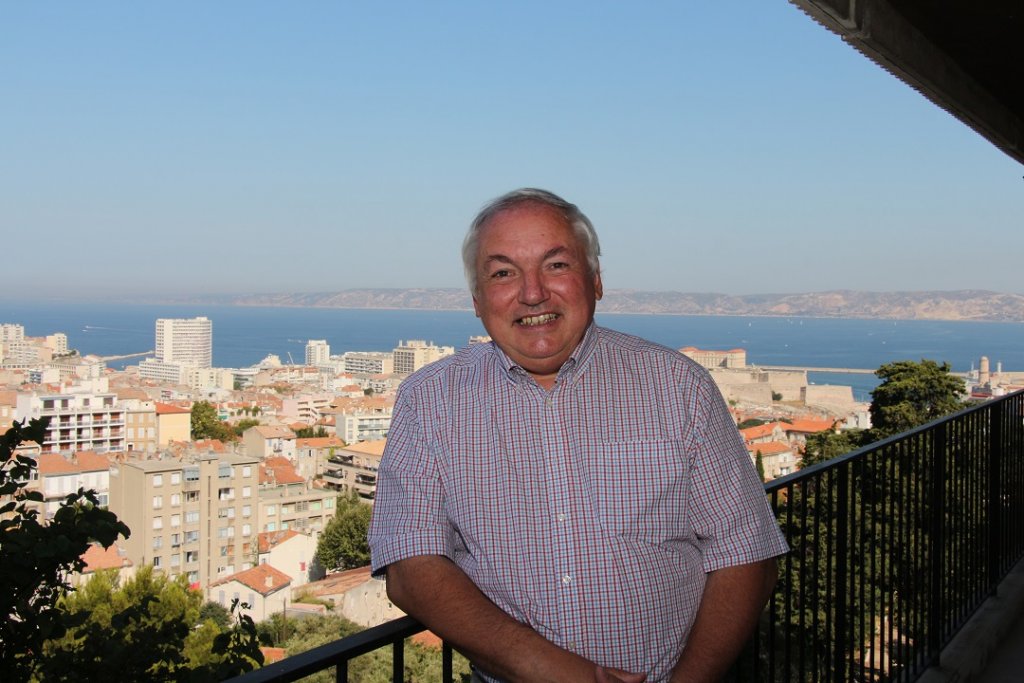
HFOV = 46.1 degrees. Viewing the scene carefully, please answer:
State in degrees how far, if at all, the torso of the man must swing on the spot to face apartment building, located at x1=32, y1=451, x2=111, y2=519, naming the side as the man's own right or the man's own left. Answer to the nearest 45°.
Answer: approximately 135° to the man's own right

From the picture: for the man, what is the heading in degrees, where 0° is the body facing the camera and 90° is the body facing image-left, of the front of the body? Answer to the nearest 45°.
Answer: approximately 0°

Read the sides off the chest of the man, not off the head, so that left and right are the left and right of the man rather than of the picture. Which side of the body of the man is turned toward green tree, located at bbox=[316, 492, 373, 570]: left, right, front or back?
back

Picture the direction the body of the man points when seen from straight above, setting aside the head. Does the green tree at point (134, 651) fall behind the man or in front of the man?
behind

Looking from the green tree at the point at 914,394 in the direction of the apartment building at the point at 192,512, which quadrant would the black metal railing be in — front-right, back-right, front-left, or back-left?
back-left

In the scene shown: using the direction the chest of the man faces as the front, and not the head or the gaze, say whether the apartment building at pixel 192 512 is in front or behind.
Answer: behind
